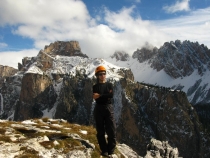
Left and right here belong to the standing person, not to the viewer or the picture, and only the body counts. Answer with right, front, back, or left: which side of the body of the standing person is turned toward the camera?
front
